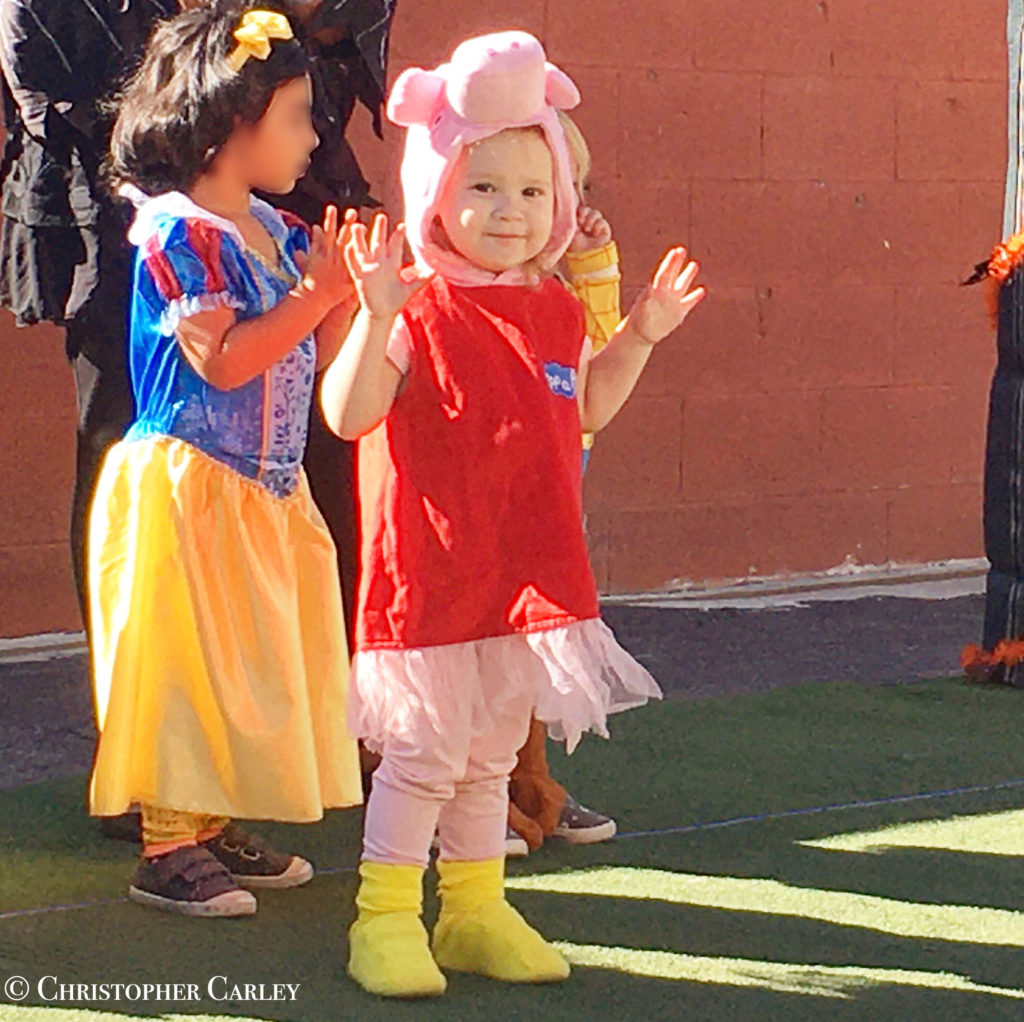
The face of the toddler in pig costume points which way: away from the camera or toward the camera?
toward the camera

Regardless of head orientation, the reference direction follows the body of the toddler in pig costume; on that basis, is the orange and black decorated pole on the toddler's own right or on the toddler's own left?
on the toddler's own left

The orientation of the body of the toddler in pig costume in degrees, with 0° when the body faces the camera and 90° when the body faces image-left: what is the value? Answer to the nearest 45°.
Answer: approximately 315°
